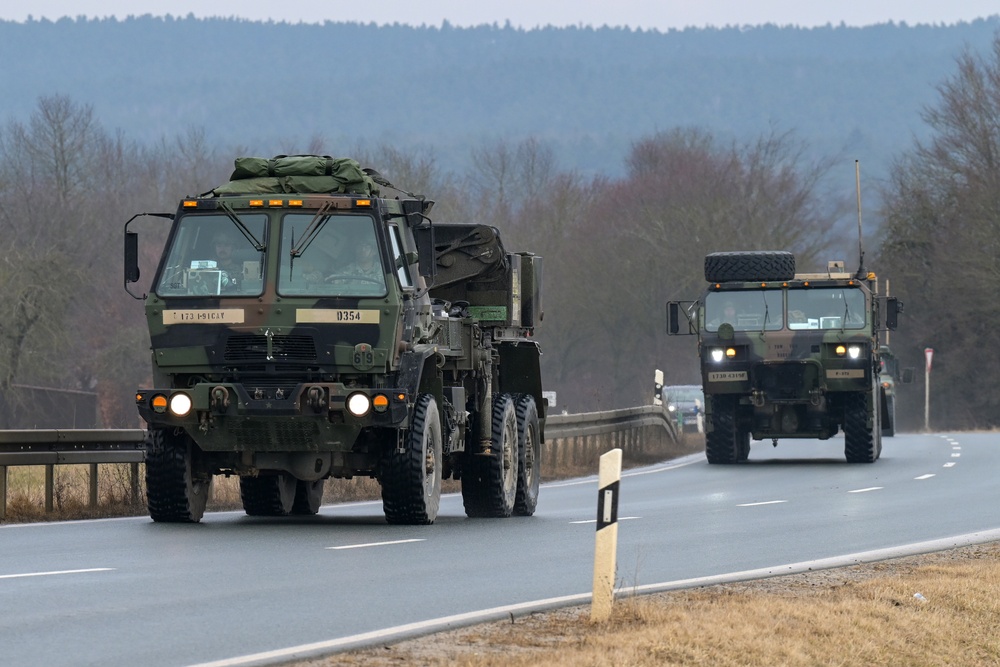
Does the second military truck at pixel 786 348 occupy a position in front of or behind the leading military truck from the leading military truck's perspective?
behind

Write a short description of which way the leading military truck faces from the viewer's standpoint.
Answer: facing the viewer

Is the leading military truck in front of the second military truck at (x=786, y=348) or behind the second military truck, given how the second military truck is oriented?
in front

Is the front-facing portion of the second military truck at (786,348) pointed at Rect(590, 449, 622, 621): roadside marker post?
yes

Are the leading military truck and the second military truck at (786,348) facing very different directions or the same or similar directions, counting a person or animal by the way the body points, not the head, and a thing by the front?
same or similar directions

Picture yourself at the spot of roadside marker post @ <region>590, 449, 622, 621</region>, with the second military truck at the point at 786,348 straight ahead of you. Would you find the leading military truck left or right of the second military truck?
left

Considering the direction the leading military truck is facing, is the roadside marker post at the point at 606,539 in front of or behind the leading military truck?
in front

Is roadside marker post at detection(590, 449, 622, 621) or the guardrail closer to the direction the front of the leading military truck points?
the roadside marker post

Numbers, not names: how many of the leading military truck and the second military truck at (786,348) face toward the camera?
2

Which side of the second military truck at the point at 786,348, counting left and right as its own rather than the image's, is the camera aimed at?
front
